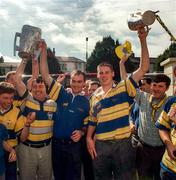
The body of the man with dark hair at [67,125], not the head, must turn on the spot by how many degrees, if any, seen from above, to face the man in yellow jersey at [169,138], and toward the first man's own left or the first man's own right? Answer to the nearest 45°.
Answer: approximately 45° to the first man's own left

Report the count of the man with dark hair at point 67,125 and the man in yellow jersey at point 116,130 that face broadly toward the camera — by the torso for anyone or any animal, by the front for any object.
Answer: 2

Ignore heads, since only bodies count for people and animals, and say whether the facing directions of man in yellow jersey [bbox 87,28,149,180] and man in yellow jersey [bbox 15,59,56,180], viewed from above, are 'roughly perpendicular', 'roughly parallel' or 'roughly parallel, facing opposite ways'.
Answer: roughly parallel

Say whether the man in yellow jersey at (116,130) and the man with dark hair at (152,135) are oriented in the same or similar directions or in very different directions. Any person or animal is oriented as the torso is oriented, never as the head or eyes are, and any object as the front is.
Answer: same or similar directions

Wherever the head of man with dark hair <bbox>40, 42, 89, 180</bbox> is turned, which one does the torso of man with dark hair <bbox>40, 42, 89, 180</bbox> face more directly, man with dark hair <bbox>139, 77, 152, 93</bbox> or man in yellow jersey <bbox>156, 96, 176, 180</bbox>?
the man in yellow jersey

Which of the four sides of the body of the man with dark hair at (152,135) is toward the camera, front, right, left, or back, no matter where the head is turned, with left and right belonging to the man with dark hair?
front

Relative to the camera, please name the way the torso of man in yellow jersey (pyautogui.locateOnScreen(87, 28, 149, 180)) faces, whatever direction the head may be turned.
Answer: toward the camera

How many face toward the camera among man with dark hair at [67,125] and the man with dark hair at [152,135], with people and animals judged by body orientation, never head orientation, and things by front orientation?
2

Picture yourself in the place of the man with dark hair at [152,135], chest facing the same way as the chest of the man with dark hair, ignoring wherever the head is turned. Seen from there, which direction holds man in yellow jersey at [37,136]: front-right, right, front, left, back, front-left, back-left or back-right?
right

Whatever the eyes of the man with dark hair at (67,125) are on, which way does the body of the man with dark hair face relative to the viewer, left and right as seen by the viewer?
facing the viewer

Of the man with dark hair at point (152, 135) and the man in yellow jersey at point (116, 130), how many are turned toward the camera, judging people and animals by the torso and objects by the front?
2

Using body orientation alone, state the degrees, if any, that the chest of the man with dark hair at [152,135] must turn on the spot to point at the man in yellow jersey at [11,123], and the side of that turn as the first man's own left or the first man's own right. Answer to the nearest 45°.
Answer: approximately 90° to the first man's own right

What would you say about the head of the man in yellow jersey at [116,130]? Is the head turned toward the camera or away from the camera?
toward the camera
